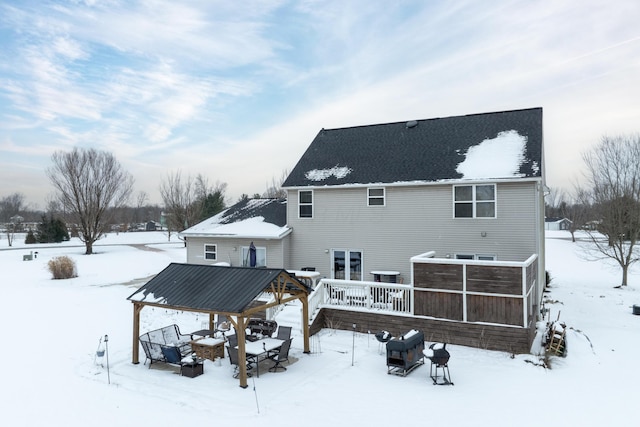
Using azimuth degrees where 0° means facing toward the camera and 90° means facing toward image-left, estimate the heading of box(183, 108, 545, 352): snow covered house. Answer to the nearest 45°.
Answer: approximately 180°

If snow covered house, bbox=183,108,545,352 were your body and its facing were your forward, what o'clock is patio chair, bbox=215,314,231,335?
The patio chair is roughly at 8 o'clock from the snow covered house.

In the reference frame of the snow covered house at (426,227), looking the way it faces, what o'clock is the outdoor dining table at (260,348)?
The outdoor dining table is roughly at 7 o'clock from the snow covered house.

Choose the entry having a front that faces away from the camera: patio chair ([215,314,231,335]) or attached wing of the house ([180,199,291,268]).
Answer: the attached wing of the house

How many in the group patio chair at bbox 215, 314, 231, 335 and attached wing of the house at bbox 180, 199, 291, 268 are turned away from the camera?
1

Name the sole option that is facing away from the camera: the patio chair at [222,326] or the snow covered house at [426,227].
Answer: the snow covered house

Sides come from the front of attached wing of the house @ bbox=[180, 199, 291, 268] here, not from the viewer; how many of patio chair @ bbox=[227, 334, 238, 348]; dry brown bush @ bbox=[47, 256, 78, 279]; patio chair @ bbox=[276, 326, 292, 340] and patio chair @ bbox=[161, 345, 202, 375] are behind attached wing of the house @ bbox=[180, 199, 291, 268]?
3

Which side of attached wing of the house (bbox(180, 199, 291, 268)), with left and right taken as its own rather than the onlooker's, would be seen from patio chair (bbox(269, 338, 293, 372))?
back
